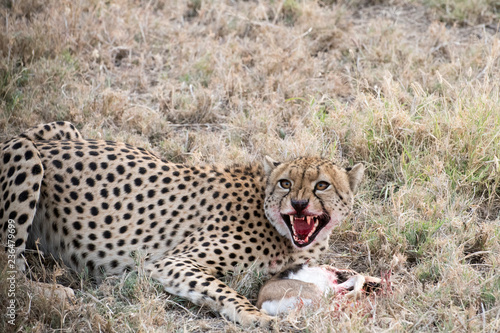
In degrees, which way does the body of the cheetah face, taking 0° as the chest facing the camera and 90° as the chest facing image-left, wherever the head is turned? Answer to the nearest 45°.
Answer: approximately 270°
